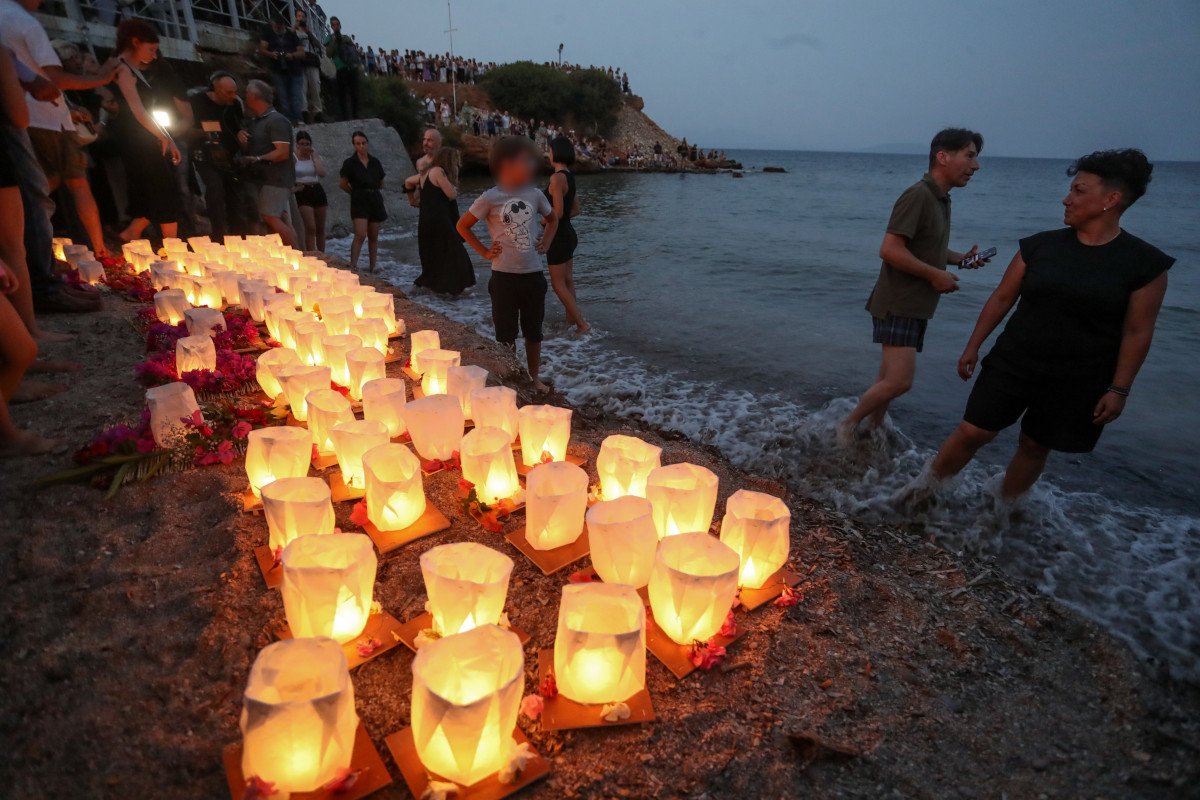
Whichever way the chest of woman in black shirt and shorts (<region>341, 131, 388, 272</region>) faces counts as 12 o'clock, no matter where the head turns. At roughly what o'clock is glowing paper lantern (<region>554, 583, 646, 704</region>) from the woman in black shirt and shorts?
The glowing paper lantern is roughly at 12 o'clock from the woman in black shirt and shorts.

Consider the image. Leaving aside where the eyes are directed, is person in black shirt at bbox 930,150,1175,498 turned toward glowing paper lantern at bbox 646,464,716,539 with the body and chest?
yes

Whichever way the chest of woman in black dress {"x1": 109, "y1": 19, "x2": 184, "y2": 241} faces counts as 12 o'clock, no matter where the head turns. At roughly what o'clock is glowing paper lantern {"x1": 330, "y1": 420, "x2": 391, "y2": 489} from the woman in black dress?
The glowing paper lantern is roughly at 3 o'clock from the woman in black dress.

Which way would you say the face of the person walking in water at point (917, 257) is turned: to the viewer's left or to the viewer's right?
to the viewer's right

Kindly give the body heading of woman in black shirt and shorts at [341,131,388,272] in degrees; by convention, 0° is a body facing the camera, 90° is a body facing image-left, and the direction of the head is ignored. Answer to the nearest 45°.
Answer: approximately 0°

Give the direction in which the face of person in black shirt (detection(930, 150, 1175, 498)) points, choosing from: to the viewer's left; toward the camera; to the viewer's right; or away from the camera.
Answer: to the viewer's left

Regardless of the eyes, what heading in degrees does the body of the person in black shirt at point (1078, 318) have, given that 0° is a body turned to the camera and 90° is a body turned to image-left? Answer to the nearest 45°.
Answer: approximately 45°

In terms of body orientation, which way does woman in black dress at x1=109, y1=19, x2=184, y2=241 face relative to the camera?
to the viewer's right

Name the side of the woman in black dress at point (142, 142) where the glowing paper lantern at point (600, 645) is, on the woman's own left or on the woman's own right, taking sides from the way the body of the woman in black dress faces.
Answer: on the woman's own right

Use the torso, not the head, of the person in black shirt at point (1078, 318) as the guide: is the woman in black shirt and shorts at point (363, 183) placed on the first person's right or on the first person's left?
on the first person's right
